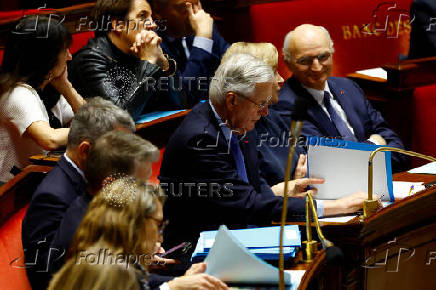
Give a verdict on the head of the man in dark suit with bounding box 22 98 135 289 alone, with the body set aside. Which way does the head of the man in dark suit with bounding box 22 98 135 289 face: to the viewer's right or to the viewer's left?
to the viewer's right

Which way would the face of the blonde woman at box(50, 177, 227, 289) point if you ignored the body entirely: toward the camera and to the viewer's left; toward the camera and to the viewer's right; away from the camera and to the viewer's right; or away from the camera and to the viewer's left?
away from the camera and to the viewer's right

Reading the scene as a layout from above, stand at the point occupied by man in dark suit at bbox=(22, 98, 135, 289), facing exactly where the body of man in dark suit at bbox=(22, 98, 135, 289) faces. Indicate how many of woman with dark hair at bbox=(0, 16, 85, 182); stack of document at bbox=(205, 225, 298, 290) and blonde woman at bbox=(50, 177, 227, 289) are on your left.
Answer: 1

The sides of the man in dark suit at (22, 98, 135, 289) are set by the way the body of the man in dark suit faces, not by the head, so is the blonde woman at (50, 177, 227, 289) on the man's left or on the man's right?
on the man's right

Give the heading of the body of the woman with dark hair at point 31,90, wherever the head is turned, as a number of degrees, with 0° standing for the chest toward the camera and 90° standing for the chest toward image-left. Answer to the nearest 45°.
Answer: approximately 270°

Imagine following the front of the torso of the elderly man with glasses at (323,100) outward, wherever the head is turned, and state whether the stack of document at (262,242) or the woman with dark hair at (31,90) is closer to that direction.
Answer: the stack of document

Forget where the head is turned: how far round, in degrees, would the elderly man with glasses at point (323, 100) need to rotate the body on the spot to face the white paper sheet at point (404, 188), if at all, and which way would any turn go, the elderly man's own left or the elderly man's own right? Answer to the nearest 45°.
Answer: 0° — they already face it

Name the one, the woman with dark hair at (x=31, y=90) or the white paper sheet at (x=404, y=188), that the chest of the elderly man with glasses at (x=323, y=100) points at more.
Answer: the white paper sheet

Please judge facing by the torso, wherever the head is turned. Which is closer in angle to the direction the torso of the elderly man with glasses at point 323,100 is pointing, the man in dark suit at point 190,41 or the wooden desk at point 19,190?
the wooden desk
